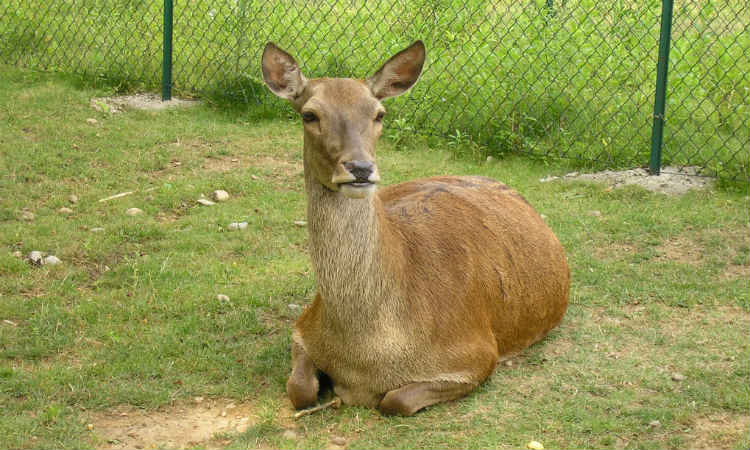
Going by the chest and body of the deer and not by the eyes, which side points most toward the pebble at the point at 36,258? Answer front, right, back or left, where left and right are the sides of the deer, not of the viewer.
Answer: right

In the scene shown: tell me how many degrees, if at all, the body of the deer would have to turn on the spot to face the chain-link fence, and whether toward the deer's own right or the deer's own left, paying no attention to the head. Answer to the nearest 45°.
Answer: approximately 135° to the deer's own right

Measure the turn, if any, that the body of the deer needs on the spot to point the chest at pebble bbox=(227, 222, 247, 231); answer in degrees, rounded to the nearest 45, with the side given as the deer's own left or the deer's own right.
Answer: approximately 90° to the deer's own right

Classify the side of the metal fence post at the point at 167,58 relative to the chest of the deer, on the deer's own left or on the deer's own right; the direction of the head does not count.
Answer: on the deer's own right

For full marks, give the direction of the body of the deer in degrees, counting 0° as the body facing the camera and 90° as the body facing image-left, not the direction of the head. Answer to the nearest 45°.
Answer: approximately 45°

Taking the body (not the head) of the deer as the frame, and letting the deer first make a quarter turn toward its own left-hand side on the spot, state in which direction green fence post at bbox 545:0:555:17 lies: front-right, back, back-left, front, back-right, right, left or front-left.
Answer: back-left

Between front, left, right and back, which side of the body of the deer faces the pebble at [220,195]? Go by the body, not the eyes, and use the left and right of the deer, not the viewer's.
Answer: right

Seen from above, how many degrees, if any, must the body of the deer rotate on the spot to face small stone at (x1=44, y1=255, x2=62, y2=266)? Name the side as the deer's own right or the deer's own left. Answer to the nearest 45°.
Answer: approximately 90° to the deer's own right
